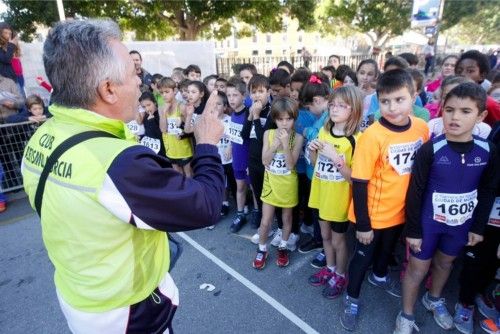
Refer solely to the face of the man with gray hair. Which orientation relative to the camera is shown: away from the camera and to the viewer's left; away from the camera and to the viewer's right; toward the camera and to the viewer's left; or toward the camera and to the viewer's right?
away from the camera and to the viewer's right

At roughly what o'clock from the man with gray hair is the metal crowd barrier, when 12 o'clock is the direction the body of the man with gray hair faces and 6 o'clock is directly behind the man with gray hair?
The metal crowd barrier is roughly at 10 o'clock from the man with gray hair.

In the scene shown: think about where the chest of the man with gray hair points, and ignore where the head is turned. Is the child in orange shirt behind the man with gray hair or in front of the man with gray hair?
in front

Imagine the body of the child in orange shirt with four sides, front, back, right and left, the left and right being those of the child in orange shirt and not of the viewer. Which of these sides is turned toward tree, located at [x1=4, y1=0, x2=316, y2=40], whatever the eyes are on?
back

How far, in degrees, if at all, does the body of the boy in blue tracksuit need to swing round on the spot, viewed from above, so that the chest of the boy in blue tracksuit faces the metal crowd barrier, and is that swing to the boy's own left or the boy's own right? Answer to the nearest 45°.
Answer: approximately 90° to the boy's own right

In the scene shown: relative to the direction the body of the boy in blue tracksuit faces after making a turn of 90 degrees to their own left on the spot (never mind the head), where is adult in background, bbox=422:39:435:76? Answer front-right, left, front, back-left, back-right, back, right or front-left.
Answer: left

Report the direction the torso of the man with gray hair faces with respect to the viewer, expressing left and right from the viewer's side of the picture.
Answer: facing away from the viewer and to the right of the viewer

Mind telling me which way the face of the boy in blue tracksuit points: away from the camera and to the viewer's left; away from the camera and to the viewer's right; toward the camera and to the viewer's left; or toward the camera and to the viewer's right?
toward the camera and to the viewer's left

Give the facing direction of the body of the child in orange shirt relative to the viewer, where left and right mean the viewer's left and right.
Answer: facing the viewer and to the right of the viewer

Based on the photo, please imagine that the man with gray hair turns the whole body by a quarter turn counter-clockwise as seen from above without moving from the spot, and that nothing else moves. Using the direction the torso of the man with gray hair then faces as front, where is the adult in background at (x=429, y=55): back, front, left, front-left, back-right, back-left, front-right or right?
right

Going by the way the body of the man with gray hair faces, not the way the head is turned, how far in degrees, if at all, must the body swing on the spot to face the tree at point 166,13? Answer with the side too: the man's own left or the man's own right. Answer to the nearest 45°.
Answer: approximately 45° to the man's own left

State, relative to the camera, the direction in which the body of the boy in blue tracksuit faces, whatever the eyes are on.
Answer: toward the camera

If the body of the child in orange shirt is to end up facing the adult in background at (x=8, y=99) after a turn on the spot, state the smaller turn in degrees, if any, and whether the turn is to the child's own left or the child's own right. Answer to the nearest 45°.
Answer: approximately 135° to the child's own right

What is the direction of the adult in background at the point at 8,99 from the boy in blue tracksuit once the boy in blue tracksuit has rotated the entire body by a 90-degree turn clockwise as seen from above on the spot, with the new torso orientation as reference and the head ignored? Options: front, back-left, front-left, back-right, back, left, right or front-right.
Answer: front

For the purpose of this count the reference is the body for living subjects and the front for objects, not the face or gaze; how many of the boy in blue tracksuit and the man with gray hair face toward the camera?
1

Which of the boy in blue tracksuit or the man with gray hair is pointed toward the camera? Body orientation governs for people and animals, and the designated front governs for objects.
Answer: the boy in blue tracksuit
